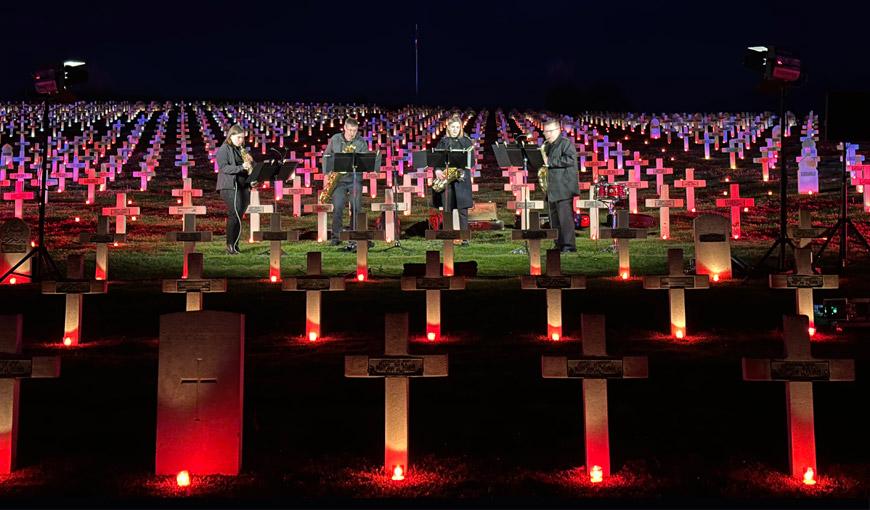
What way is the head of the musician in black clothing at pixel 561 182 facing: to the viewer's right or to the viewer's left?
to the viewer's left

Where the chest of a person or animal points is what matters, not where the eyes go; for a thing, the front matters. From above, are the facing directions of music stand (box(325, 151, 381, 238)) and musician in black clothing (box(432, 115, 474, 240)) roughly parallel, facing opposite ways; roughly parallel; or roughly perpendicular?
roughly parallel, facing opposite ways

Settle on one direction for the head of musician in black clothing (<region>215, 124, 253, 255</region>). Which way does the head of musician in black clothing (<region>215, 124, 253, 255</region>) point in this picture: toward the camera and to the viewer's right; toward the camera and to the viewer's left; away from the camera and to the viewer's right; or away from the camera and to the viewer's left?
toward the camera and to the viewer's right

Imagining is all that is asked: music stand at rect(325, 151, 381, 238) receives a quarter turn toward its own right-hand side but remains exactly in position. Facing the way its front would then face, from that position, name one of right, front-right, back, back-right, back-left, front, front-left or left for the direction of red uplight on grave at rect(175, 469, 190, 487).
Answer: right

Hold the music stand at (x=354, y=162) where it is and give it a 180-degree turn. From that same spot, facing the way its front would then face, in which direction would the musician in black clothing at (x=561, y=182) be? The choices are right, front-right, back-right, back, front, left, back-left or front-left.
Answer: left

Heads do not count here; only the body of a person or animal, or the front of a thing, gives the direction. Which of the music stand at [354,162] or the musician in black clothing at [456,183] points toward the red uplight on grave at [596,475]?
the musician in black clothing

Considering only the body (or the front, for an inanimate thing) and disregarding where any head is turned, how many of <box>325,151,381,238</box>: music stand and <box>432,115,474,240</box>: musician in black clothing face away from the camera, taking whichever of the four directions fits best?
1

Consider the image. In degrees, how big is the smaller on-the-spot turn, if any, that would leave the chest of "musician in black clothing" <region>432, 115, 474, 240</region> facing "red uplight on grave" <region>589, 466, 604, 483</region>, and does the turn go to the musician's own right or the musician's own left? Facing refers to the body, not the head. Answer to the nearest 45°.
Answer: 0° — they already face it

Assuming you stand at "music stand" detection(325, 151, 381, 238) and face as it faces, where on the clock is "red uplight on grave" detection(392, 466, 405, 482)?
The red uplight on grave is roughly at 6 o'clock from the music stand.

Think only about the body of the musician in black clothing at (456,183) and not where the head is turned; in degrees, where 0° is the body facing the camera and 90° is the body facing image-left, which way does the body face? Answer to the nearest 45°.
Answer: approximately 0°

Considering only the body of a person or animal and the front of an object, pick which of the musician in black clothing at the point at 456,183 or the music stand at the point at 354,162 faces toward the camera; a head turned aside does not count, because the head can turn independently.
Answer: the musician in black clothing

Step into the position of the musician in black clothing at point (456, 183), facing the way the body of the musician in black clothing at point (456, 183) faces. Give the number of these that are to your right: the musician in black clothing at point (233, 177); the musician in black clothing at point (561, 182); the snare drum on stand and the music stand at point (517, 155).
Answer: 1

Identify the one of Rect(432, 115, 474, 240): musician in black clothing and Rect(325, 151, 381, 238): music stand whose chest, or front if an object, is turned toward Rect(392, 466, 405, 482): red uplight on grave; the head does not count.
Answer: the musician in black clothing

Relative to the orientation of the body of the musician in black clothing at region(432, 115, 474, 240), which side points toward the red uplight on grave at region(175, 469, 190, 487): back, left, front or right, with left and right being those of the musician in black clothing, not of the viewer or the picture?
front

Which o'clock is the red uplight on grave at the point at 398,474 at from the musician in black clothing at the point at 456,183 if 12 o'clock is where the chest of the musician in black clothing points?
The red uplight on grave is roughly at 12 o'clock from the musician in black clothing.

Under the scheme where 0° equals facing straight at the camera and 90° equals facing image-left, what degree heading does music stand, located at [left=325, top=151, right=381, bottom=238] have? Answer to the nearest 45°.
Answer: approximately 180°
